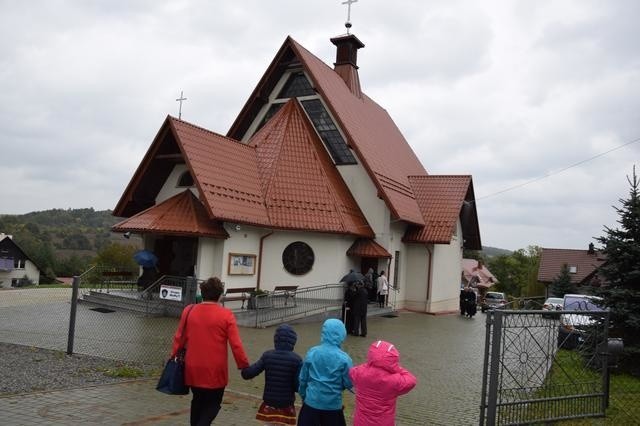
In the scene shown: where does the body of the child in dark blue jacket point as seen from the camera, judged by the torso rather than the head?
away from the camera

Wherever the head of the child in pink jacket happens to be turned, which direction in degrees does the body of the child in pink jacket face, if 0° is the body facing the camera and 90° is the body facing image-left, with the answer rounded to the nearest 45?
approximately 180°

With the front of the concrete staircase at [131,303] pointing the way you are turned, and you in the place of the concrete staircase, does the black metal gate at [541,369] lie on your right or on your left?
on your left

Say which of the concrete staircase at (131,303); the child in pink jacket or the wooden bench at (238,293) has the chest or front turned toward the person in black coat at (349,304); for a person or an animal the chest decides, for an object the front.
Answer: the child in pink jacket

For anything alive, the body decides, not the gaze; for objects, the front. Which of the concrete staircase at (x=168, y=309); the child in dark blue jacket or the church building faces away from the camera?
the child in dark blue jacket

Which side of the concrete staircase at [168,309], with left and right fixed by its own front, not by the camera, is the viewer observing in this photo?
front

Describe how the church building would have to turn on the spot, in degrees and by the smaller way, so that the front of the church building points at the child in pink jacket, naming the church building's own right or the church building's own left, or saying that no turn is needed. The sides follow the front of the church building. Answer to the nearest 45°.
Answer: approximately 45° to the church building's own left

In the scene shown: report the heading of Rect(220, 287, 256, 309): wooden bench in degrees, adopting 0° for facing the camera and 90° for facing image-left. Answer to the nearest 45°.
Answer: approximately 45°

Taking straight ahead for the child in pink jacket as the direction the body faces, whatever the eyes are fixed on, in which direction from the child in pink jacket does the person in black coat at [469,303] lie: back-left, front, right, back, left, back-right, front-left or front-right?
front

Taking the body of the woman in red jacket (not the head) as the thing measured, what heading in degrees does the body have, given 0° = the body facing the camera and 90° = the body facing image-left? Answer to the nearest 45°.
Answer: approximately 180°

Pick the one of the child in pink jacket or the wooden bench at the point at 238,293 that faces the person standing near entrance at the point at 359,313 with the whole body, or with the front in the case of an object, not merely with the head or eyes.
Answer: the child in pink jacket

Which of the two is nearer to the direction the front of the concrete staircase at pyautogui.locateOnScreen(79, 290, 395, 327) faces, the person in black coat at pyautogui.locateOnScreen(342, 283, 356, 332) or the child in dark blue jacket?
the child in dark blue jacket

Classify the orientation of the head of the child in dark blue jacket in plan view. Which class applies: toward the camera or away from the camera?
away from the camera

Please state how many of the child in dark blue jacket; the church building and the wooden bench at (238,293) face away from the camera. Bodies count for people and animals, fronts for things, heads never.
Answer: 1
